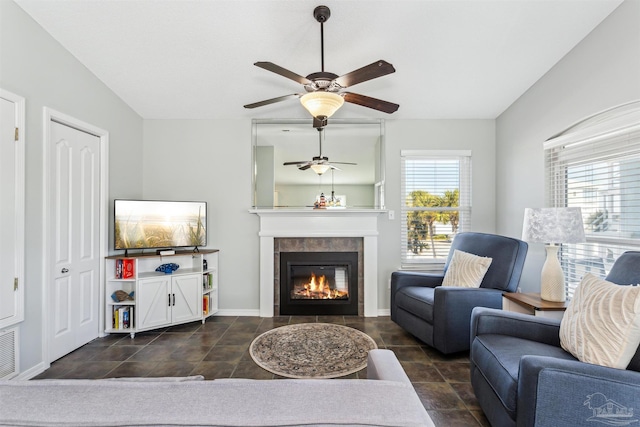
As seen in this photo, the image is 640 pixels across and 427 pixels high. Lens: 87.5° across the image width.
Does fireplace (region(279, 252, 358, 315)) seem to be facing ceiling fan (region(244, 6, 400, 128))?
yes

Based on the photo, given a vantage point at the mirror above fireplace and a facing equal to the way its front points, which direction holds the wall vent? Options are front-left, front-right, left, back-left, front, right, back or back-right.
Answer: front-right

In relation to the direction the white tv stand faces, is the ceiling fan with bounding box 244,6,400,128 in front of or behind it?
in front

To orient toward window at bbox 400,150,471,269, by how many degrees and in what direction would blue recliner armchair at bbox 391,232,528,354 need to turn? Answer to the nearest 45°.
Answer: approximately 135° to its right

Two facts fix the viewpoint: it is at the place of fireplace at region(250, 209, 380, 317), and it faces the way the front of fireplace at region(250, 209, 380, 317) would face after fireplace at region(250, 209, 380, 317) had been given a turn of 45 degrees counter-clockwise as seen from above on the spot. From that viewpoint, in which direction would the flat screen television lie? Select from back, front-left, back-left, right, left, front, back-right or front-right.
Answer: back-right

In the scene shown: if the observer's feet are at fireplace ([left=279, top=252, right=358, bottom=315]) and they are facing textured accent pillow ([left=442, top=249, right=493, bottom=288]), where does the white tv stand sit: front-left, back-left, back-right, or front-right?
back-right

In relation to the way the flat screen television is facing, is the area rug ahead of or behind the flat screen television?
ahead

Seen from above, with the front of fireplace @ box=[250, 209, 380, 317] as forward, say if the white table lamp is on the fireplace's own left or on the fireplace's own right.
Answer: on the fireplace's own left

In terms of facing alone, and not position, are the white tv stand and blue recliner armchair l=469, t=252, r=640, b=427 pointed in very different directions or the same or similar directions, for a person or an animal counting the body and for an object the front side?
very different directions

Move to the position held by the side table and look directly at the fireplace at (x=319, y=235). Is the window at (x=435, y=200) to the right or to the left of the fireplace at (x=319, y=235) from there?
right
